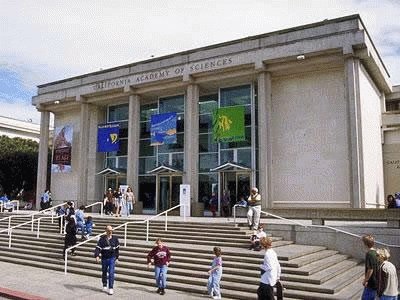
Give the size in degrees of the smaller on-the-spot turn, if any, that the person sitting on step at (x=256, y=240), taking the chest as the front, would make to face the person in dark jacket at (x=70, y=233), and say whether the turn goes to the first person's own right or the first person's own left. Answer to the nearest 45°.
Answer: approximately 45° to the first person's own right

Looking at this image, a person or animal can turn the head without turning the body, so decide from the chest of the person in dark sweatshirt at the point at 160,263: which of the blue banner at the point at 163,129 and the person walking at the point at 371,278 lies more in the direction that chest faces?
the person walking

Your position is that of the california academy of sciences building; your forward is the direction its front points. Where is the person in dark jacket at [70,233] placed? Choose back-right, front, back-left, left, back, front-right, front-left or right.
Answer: front

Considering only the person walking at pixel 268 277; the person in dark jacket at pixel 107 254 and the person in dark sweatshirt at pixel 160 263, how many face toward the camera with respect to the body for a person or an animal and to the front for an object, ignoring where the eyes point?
2

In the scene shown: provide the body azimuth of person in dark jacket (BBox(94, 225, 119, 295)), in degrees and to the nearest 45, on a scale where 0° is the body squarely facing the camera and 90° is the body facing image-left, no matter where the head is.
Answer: approximately 0°

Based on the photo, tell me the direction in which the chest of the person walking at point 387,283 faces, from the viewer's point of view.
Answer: to the viewer's left

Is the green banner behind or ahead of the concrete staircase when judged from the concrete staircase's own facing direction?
behind

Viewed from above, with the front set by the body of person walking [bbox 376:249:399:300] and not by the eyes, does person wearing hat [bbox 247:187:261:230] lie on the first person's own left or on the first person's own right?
on the first person's own right

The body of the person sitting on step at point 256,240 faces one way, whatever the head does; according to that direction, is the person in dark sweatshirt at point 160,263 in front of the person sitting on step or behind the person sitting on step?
in front
